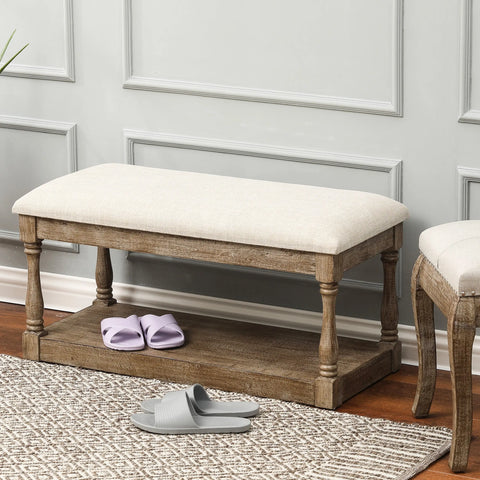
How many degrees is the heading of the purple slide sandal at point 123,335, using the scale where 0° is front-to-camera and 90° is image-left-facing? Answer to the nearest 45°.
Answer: approximately 0°

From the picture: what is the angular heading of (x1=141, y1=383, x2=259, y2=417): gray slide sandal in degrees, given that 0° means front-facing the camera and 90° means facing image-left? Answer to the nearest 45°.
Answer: approximately 90°

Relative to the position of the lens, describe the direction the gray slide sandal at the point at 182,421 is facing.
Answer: facing to the left of the viewer

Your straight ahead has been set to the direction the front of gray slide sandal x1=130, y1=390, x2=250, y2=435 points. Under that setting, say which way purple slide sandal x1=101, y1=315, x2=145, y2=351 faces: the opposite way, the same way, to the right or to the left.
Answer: to the left

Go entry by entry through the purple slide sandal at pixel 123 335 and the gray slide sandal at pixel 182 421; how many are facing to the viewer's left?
1

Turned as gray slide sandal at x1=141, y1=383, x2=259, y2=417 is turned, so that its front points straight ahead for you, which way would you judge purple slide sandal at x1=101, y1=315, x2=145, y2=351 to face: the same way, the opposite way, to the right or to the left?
to the left
